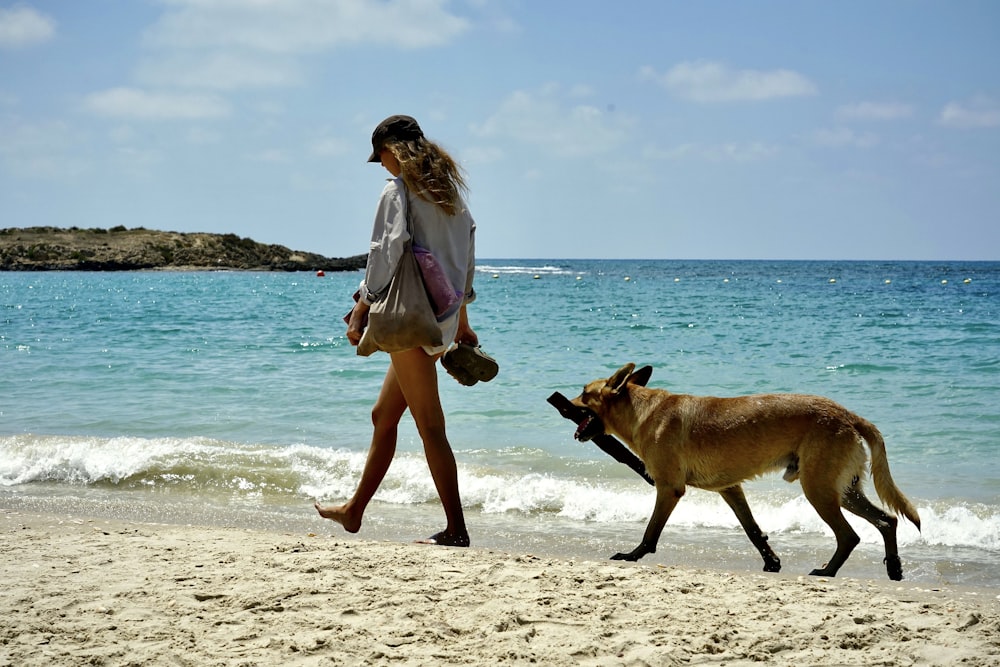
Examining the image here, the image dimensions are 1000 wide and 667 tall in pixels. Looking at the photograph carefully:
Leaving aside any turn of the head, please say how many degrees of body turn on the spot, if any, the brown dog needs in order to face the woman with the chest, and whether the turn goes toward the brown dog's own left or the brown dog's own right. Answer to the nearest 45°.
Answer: approximately 45° to the brown dog's own left

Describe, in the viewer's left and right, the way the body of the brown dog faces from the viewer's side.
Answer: facing to the left of the viewer

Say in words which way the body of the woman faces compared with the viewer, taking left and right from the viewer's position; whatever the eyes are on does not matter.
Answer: facing away from the viewer and to the left of the viewer

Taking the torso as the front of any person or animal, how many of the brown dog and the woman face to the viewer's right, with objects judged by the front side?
0

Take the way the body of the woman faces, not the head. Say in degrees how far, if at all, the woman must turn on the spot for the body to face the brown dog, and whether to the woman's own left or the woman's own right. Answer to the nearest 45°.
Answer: approximately 135° to the woman's own right
